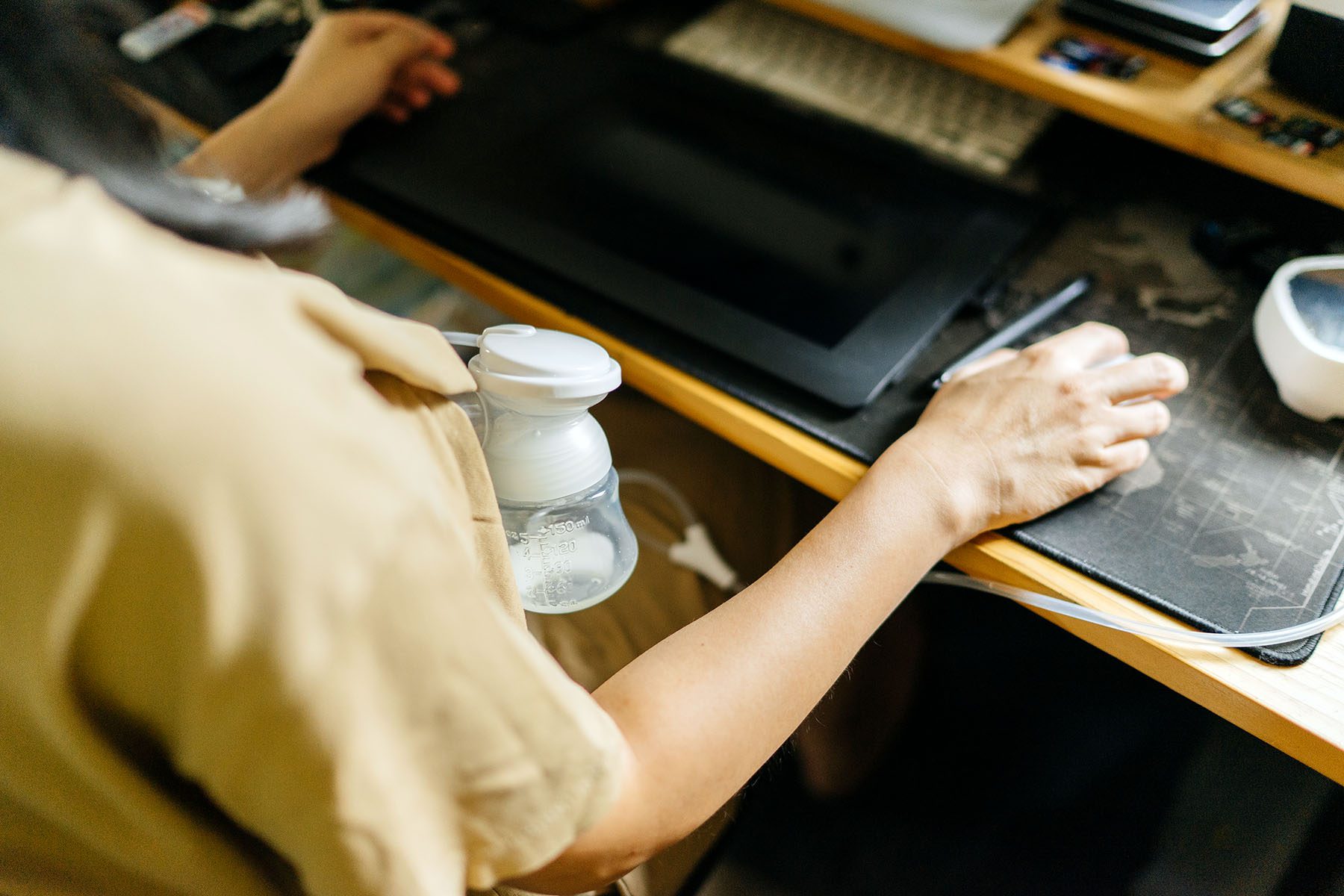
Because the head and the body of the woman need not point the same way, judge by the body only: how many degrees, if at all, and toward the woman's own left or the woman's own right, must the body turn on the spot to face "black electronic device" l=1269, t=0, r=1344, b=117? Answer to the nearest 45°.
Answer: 0° — they already face it

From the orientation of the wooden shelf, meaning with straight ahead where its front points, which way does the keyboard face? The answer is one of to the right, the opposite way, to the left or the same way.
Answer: the same way

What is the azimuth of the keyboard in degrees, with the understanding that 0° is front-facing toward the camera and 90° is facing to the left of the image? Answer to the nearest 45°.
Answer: approximately 45°

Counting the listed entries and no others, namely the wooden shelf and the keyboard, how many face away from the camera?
0

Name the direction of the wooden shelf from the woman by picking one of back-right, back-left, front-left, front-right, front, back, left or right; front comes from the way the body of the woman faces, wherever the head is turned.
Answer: front

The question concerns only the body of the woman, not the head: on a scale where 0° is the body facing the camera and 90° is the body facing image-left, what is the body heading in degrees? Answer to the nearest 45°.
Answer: approximately 225°

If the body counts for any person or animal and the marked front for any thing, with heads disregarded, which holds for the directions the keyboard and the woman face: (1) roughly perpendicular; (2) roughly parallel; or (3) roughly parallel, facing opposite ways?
roughly parallel, facing opposite ways
